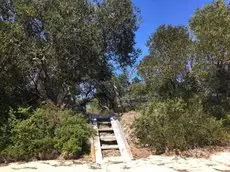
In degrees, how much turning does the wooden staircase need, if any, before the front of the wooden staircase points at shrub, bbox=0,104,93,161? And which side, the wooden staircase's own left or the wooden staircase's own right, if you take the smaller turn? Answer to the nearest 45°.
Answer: approximately 45° to the wooden staircase's own right

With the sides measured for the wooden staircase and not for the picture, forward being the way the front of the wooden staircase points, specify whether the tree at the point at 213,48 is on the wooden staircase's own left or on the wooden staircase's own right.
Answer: on the wooden staircase's own left

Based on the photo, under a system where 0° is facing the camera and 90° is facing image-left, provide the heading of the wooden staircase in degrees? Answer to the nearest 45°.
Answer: approximately 0°

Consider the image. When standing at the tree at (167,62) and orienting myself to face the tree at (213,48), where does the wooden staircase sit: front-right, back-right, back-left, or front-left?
back-right

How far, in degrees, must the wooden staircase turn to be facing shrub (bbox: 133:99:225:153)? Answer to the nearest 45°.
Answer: approximately 90° to its left
